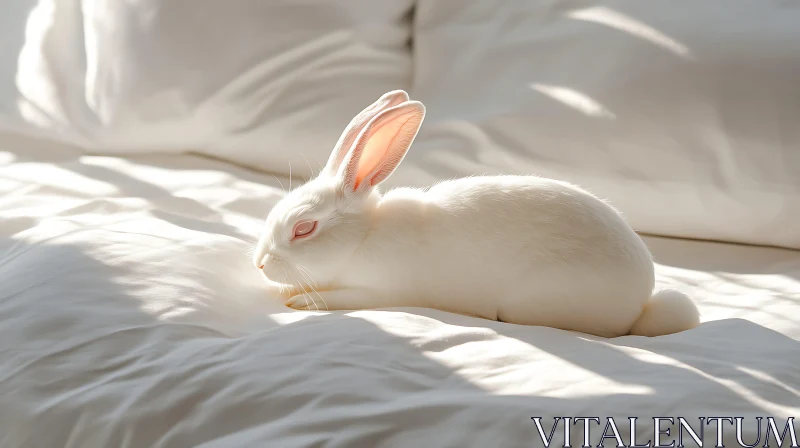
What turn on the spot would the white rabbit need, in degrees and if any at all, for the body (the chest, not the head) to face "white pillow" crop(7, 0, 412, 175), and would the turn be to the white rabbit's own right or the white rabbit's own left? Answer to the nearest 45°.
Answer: approximately 45° to the white rabbit's own right

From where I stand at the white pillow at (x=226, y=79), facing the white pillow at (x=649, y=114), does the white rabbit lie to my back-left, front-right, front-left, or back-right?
front-right

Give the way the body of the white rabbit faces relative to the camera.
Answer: to the viewer's left

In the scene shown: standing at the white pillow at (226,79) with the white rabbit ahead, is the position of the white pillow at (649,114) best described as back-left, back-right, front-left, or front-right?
front-left
